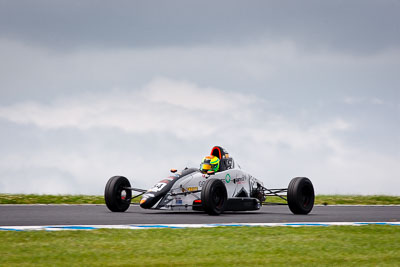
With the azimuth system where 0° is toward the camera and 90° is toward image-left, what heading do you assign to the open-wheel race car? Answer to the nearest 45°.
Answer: approximately 45°
